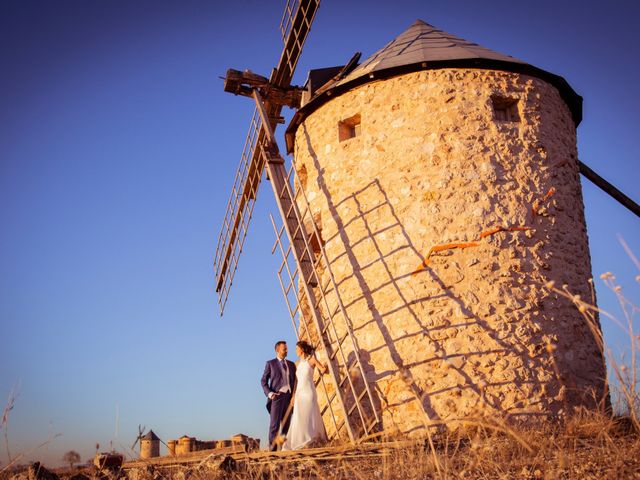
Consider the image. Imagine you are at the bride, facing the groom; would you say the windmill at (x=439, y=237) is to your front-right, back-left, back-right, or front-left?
back-right

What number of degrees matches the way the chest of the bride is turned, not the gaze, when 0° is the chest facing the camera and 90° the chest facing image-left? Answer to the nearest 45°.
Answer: approximately 45°

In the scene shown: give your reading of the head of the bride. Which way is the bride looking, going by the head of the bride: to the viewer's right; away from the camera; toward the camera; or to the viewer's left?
to the viewer's left
